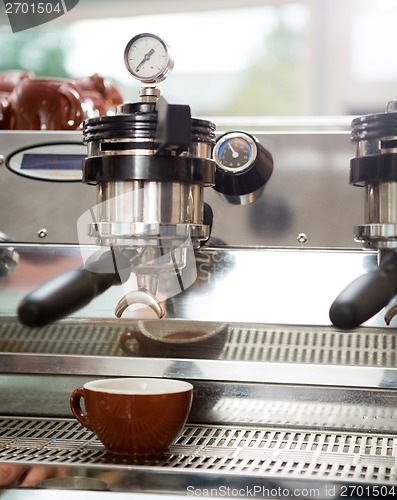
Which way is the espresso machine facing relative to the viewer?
toward the camera
